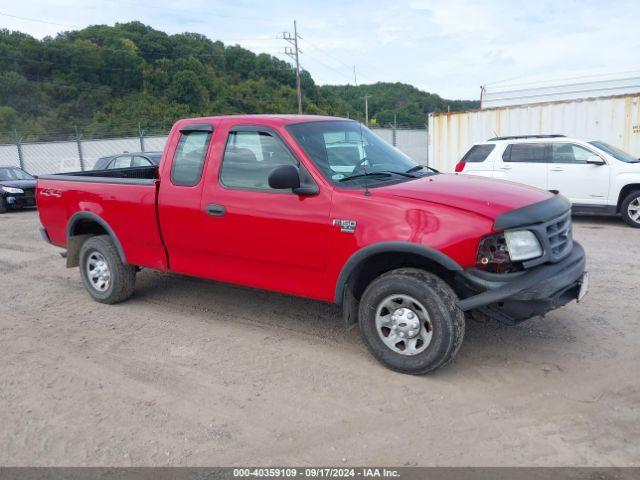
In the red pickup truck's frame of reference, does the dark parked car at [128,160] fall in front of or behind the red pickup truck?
behind

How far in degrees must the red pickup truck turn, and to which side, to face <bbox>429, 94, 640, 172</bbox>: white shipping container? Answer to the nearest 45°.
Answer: approximately 90° to its left

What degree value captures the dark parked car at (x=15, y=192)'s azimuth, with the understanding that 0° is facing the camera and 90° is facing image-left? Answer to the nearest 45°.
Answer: approximately 315°

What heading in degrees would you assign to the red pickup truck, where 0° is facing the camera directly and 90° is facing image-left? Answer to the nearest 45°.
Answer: approximately 315°

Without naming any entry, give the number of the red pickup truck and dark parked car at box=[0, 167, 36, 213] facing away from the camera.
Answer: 0

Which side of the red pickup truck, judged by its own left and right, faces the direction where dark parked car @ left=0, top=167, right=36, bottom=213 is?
back

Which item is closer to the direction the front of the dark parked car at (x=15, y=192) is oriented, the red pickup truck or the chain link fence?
the red pickup truck
